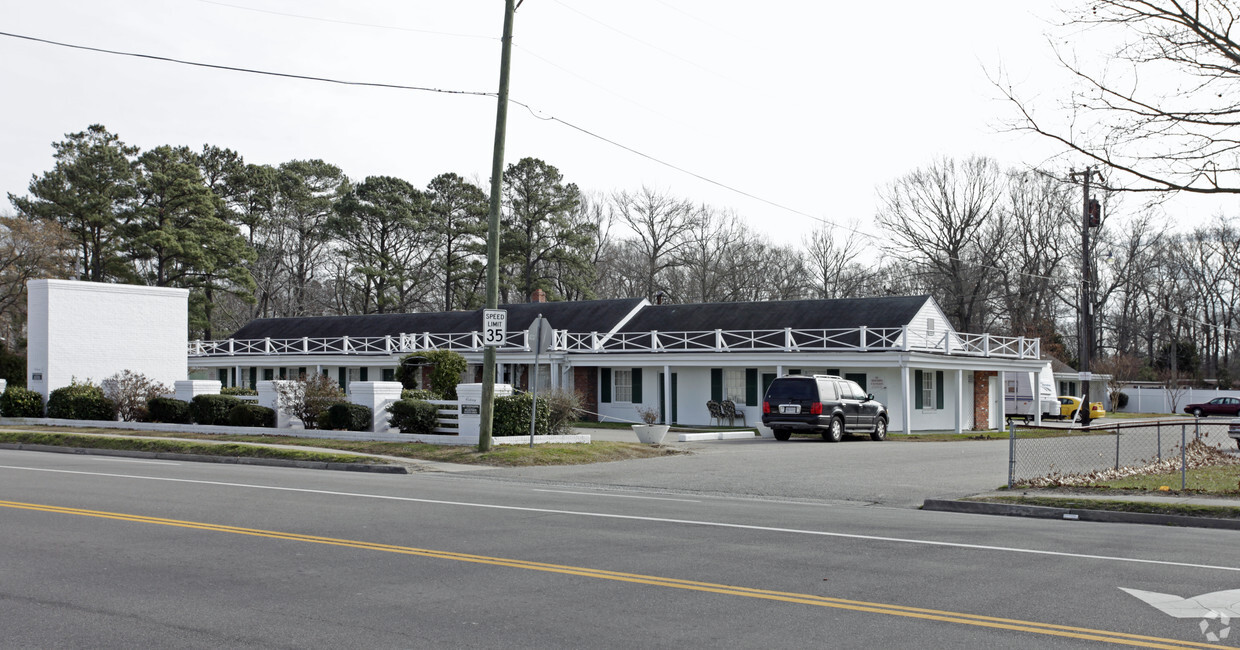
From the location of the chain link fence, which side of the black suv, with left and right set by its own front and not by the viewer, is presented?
right

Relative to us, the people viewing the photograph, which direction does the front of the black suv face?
facing away from the viewer and to the right of the viewer

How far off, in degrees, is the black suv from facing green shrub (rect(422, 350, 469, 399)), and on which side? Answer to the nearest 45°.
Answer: approximately 135° to its left

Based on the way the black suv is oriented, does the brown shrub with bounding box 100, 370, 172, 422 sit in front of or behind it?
behind

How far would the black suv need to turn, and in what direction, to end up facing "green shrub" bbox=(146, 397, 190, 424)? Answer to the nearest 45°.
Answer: approximately 135° to its left

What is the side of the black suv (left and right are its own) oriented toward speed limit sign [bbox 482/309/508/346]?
back

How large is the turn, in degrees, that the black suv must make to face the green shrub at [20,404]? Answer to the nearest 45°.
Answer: approximately 135° to its left

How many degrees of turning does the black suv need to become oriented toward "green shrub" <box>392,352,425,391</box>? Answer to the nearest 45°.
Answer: approximately 135° to its left

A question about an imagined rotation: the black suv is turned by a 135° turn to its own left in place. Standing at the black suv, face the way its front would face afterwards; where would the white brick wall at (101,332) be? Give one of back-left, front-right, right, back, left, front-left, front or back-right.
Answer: front

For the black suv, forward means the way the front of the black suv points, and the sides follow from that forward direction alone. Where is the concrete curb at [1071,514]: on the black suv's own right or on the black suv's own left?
on the black suv's own right
